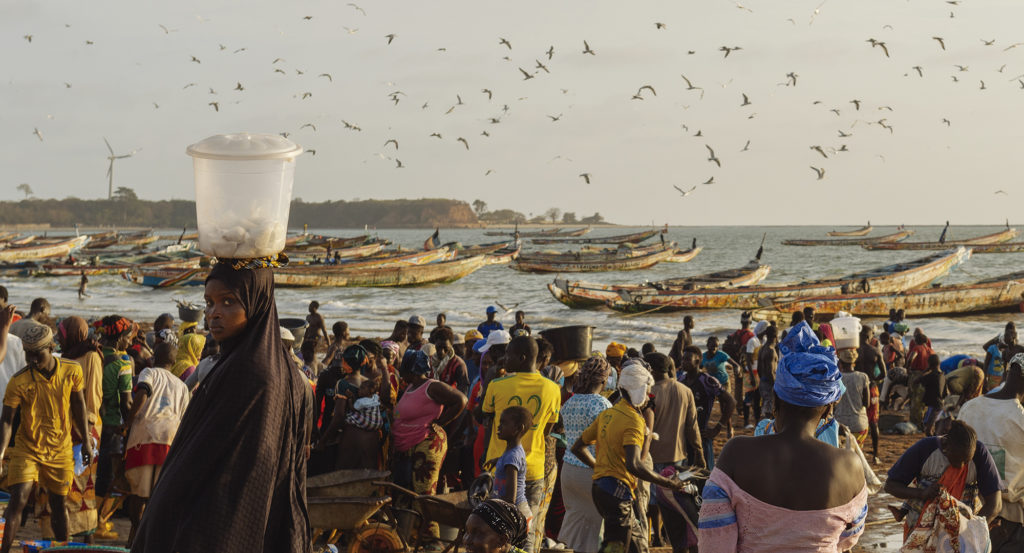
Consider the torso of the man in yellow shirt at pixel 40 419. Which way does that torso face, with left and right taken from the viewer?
facing the viewer

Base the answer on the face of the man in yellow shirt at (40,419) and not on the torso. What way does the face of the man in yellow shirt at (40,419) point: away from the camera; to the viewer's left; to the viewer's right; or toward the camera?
toward the camera

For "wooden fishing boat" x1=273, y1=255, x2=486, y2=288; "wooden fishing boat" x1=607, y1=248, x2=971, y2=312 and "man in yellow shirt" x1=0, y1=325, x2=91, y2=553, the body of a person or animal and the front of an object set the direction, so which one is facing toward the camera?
the man in yellow shirt

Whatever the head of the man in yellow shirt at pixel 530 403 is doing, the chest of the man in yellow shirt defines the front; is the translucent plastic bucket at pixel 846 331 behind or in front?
in front

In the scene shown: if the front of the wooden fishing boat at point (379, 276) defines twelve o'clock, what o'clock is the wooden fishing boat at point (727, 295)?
the wooden fishing boat at point (727, 295) is roughly at 2 o'clock from the wooden fishing boat at point (379, 276).

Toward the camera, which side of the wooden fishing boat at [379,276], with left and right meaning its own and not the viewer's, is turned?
right

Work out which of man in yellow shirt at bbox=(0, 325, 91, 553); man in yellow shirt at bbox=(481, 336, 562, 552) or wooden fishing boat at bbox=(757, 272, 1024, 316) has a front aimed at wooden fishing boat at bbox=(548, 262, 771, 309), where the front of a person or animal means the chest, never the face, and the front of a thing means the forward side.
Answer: man in yellow shirt at bbox=(481, 336, 562, 552)

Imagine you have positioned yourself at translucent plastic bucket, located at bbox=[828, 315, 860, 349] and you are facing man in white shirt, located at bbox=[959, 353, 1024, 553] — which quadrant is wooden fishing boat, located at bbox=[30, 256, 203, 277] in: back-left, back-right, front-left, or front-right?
back-right

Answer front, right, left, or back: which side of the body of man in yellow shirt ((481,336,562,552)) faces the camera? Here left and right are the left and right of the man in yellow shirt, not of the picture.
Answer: back

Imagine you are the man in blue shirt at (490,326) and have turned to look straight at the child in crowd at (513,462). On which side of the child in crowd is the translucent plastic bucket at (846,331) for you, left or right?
left

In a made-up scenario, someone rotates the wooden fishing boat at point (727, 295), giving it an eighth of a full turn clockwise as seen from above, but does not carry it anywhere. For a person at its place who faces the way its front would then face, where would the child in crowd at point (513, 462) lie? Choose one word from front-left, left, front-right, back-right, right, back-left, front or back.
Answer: front-right

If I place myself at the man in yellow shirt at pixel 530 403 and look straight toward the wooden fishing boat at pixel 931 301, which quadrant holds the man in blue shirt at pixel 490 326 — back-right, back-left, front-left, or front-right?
front-left

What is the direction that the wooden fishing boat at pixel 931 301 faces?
to the viewer's right

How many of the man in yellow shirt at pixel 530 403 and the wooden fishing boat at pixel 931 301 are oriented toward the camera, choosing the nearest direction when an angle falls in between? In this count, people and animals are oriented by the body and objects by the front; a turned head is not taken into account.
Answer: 0
